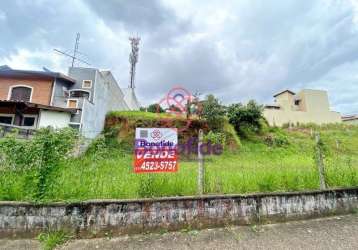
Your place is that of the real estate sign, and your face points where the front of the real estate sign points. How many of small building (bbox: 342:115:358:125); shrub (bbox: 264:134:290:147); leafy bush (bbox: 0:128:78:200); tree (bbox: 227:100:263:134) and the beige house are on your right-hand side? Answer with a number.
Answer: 1

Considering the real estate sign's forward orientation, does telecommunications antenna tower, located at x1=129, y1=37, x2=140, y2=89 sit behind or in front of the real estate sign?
behind

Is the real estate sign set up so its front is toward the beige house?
no

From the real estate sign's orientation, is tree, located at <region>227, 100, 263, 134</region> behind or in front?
behind

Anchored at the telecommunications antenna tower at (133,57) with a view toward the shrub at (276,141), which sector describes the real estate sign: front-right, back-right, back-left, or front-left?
front-right

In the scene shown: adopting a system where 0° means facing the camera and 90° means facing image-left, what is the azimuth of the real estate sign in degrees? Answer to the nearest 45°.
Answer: approximately 0°

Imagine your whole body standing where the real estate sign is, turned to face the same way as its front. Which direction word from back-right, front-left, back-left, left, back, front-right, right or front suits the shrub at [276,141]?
back-left

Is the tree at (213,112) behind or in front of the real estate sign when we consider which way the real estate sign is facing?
behind

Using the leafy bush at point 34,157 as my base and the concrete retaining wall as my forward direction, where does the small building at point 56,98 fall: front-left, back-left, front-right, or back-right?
back-left

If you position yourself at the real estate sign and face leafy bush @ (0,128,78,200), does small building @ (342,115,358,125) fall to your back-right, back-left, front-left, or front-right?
back-right

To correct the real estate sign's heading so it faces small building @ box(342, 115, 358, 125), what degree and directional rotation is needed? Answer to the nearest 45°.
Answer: approximately 135° to its left

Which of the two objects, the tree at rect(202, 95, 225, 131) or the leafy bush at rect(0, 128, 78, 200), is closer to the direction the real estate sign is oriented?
the leafy bush

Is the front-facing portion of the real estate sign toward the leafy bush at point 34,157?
no

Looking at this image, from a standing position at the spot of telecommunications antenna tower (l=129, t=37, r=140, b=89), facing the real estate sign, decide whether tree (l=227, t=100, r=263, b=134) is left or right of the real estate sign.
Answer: left

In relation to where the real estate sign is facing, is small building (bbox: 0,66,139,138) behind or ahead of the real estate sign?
behind
